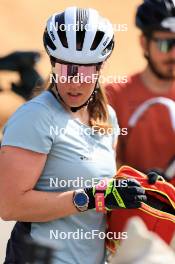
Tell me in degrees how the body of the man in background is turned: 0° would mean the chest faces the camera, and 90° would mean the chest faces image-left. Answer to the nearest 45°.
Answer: approximately 0°

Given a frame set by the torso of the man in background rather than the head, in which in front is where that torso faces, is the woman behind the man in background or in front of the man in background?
in front

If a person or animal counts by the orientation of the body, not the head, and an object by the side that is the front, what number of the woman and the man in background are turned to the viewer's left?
0

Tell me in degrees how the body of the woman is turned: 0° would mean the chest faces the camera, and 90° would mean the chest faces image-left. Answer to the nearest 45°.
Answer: approximately 315°

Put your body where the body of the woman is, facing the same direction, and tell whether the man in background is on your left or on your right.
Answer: on your left
